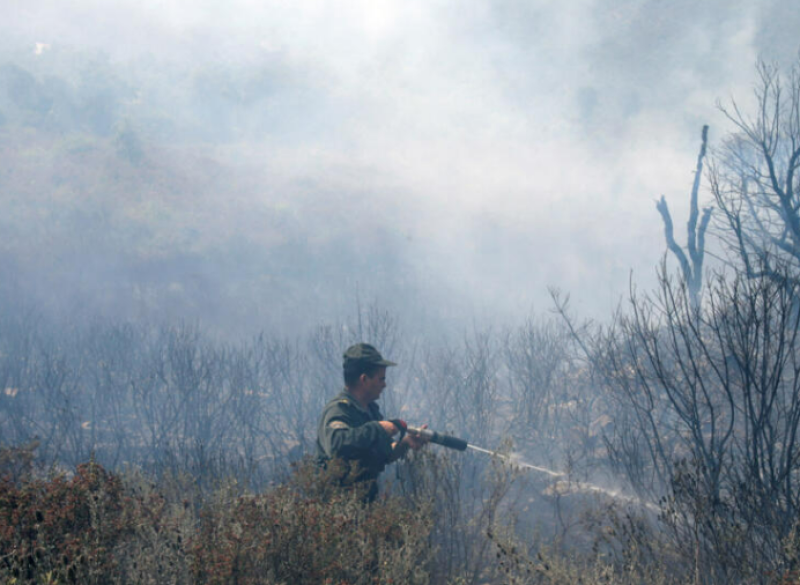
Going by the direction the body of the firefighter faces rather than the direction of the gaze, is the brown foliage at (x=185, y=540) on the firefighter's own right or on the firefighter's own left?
on the firefighter's own right

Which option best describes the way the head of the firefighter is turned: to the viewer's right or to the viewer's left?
to the viewer's right

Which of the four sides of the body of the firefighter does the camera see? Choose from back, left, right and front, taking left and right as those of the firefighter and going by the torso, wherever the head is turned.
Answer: right

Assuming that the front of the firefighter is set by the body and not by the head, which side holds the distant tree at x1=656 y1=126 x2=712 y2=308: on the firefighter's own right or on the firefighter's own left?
on the firefighter's own left
